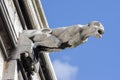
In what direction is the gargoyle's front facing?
to the viewer's right
